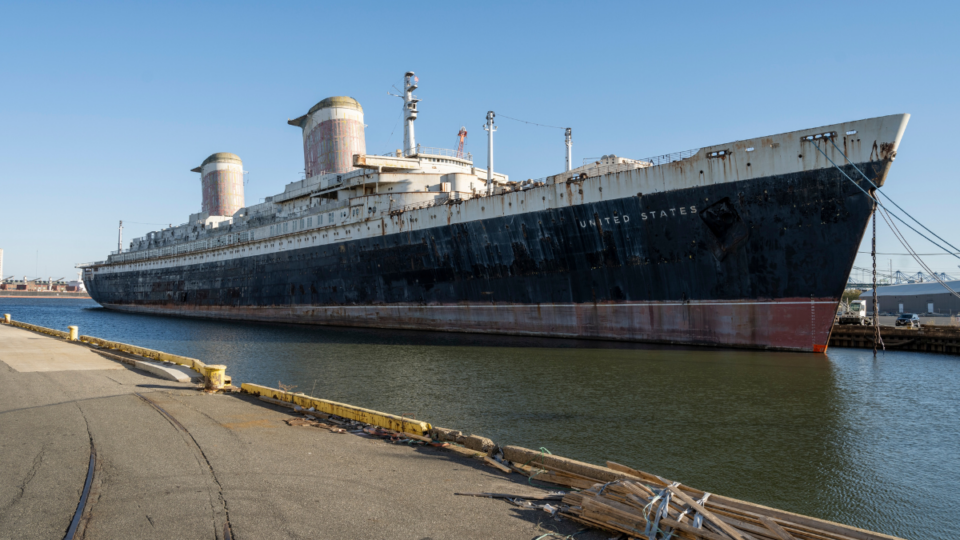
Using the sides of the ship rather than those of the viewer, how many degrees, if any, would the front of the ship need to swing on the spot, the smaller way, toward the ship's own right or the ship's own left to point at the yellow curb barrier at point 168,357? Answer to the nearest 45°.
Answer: approximately 90° to the ship's own right

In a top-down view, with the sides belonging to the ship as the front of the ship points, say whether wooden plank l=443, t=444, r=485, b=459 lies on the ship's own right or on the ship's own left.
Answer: on the ship's own right

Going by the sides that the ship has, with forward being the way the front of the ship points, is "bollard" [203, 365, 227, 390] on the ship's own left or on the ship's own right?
on the ship's own right

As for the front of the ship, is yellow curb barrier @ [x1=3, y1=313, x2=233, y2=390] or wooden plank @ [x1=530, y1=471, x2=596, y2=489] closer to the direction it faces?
the wooden plank

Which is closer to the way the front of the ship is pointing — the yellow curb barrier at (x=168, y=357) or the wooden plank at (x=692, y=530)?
the wooden plank

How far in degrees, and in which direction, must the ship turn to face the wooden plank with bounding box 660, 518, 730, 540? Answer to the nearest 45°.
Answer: approximately 45° to its right

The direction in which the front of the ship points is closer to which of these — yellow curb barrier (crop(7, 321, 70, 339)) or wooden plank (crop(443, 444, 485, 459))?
the wooden plank

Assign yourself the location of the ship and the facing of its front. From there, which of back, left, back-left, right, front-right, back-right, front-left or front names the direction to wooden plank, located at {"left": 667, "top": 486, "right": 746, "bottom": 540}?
front-right

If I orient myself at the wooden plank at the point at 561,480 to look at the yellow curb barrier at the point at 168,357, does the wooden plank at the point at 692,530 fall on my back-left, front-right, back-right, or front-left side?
back-left

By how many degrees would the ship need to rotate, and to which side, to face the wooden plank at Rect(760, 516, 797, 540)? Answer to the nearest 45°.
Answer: approximately 45° to its right

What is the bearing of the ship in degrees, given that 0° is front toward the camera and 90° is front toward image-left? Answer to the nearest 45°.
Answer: approximately 315°

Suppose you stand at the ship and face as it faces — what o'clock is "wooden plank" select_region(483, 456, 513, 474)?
The wooden plank is roughly at 2 o'clock from the ship.

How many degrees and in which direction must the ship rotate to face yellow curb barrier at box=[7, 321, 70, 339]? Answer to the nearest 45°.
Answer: approximately 135° to its right
